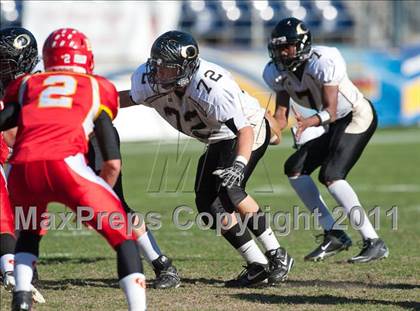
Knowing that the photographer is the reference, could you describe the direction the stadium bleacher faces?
facing the viewer

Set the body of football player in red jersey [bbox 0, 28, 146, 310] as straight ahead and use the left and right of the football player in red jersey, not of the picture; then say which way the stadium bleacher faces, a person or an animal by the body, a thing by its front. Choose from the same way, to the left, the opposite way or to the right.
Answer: the opposite way

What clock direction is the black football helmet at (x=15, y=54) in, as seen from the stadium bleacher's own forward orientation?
The black football helmet is roughly at 12 o'clock from the stadium bleacher.

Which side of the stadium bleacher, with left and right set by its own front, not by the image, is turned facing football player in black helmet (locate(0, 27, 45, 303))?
front

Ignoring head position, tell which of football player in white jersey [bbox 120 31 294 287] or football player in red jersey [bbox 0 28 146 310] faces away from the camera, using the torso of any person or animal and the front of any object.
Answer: the football player in red jersey

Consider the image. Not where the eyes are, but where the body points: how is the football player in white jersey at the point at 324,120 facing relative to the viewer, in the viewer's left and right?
facing the viewer and to the left of the viewer

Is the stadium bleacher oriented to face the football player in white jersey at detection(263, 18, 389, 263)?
yes

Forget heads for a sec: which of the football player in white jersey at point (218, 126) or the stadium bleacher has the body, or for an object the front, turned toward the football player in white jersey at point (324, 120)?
the stadium bleacher

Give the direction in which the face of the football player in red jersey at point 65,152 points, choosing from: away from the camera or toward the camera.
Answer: away from the camera

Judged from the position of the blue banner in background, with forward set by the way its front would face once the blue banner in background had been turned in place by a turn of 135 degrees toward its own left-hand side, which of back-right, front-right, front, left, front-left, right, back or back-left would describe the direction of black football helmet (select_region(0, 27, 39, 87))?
back-right

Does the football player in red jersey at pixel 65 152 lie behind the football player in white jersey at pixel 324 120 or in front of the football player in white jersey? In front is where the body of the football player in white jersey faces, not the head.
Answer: in front

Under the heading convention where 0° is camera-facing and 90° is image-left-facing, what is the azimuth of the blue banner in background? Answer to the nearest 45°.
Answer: approximately 0°

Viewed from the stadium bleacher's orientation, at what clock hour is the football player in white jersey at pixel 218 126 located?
The football player in white jersey is roughly at 12 o'clock from the stadium bleacher.

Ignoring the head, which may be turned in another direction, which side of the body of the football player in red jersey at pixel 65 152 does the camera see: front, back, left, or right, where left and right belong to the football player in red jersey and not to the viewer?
back
